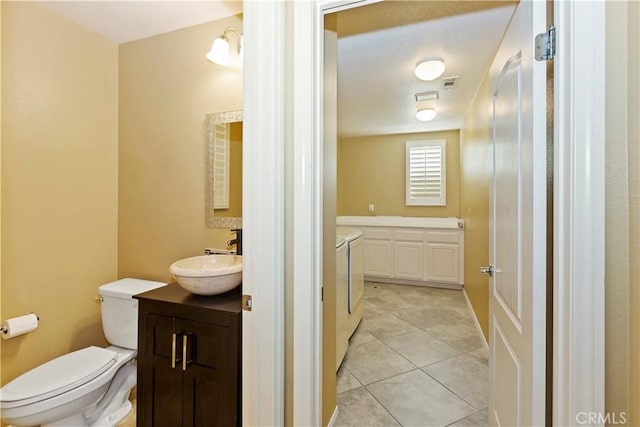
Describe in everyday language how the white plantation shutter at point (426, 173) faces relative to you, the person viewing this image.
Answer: facing the viewer

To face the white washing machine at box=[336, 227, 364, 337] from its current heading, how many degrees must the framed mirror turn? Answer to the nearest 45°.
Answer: approximately 135° to its left

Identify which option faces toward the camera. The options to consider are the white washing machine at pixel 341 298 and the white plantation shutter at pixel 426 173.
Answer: the white plantation shutter

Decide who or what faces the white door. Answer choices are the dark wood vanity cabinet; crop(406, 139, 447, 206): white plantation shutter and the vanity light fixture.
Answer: the white plantation shutter

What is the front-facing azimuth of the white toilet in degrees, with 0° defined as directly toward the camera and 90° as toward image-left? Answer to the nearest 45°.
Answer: approximately 45°

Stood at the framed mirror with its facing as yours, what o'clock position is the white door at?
The white door is roughly at 9 o'clock from the framed mirror.

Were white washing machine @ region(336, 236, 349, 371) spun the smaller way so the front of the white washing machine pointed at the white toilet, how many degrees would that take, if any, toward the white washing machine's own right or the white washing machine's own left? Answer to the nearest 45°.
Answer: approximately 135° to the white washing machine's own right

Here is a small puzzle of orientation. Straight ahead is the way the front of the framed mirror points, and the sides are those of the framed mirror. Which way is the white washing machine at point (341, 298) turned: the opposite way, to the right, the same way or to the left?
to the left

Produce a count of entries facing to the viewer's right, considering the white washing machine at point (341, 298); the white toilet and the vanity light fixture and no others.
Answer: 1

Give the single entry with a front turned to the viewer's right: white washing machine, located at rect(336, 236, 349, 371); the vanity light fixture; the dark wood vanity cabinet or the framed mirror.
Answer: the white washing machine

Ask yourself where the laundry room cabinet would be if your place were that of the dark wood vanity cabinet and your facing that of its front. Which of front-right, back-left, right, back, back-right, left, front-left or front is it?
back

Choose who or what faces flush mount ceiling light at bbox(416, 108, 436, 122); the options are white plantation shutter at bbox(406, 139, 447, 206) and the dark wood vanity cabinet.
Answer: the white plantation shutter

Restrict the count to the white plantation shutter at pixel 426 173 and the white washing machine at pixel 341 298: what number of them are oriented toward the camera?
1

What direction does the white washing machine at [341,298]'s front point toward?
to the viewer's right

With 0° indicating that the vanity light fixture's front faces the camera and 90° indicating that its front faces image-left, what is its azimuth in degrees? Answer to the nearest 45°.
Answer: approximately 45°
